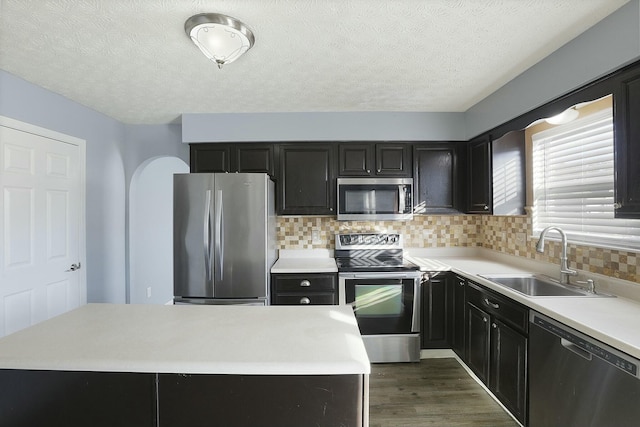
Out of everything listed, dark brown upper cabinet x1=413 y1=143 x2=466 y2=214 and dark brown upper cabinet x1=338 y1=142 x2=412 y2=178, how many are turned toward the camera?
2

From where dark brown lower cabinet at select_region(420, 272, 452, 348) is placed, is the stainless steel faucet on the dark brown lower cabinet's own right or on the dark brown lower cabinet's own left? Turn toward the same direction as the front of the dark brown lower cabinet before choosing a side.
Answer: on the dark brown lower cabinet's own left

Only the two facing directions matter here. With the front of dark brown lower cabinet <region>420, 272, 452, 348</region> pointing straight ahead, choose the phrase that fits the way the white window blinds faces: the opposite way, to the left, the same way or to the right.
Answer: to the right

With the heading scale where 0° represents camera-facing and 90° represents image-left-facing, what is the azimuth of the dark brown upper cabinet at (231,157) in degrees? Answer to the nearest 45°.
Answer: approximately 0°

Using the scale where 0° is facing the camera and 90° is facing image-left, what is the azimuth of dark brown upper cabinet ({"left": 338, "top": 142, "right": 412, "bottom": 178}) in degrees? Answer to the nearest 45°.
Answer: approximately 0°

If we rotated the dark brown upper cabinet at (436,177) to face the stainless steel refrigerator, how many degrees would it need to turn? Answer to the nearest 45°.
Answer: approximately 45° to its right

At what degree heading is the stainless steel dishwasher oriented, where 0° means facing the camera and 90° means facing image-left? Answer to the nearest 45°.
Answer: approximately 45°
